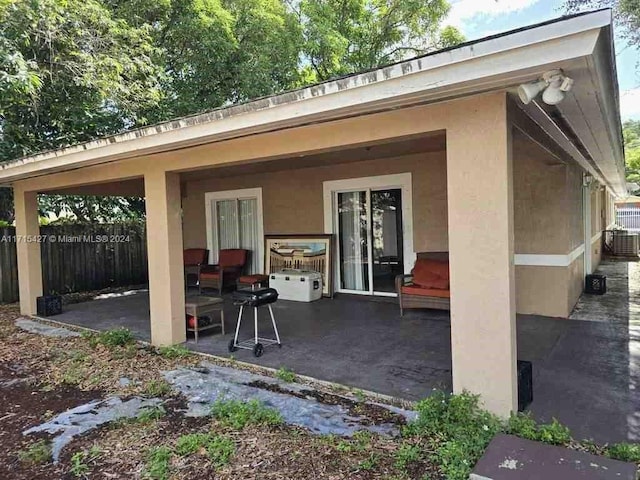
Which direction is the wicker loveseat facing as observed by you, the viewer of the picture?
facing the viewer

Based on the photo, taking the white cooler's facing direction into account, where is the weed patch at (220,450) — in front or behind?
in front

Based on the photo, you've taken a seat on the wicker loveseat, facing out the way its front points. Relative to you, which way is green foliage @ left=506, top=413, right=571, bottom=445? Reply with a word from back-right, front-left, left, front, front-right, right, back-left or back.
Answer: front

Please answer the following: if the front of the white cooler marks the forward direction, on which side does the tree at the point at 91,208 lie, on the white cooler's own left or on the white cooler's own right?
on the white cooler's own right

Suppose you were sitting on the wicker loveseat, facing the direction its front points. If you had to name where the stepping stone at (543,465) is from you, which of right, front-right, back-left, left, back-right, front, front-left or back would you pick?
front

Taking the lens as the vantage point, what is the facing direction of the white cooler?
facing the viewer and to the left of the viewer

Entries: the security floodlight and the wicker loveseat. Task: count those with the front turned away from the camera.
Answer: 0

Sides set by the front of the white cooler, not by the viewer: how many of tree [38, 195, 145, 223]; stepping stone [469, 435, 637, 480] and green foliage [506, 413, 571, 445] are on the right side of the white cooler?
1

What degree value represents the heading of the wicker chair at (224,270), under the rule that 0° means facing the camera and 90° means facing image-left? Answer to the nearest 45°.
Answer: approximately 45°

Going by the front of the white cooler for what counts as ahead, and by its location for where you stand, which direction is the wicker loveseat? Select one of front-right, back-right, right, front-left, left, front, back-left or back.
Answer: left

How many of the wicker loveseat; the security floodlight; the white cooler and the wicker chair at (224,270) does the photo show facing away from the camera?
0
